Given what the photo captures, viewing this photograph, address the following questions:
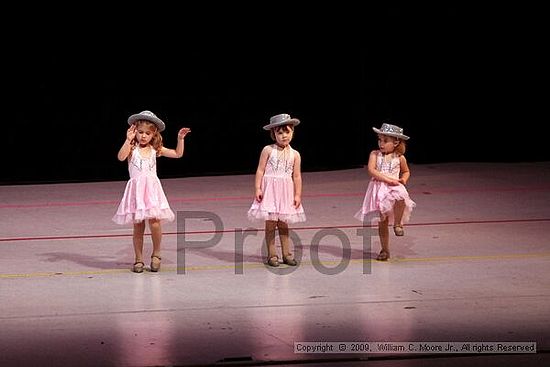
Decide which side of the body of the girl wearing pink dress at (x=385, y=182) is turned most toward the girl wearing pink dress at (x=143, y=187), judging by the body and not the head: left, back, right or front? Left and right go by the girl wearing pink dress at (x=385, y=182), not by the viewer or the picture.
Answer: right

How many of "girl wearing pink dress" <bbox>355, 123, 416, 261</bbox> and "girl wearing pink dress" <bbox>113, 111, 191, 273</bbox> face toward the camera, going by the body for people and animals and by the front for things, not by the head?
2

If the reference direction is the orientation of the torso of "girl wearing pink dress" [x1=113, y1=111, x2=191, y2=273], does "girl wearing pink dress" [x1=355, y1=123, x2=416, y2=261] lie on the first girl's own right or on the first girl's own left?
on the first girl's own left

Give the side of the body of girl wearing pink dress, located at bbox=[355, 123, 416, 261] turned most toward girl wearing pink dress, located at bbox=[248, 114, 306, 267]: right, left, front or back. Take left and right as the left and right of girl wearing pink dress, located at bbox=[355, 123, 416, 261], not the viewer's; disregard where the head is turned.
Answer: right

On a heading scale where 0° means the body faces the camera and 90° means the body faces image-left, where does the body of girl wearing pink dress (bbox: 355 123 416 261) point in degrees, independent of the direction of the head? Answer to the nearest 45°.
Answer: approximately 0°

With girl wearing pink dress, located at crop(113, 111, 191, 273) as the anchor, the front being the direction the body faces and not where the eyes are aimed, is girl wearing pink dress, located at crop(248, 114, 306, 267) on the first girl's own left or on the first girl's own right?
on the first girl's own left

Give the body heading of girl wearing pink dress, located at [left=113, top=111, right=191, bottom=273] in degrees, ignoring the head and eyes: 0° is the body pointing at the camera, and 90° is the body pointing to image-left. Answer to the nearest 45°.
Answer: approximately 0°
